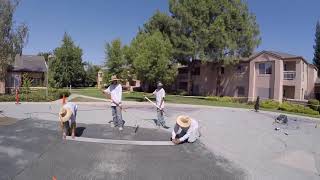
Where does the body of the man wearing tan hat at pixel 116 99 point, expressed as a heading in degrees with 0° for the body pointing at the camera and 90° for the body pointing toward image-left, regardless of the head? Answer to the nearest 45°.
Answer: approximately 45°

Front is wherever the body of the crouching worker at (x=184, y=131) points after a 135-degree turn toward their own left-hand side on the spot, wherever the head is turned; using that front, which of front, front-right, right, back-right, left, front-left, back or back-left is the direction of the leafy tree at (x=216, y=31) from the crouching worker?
left
